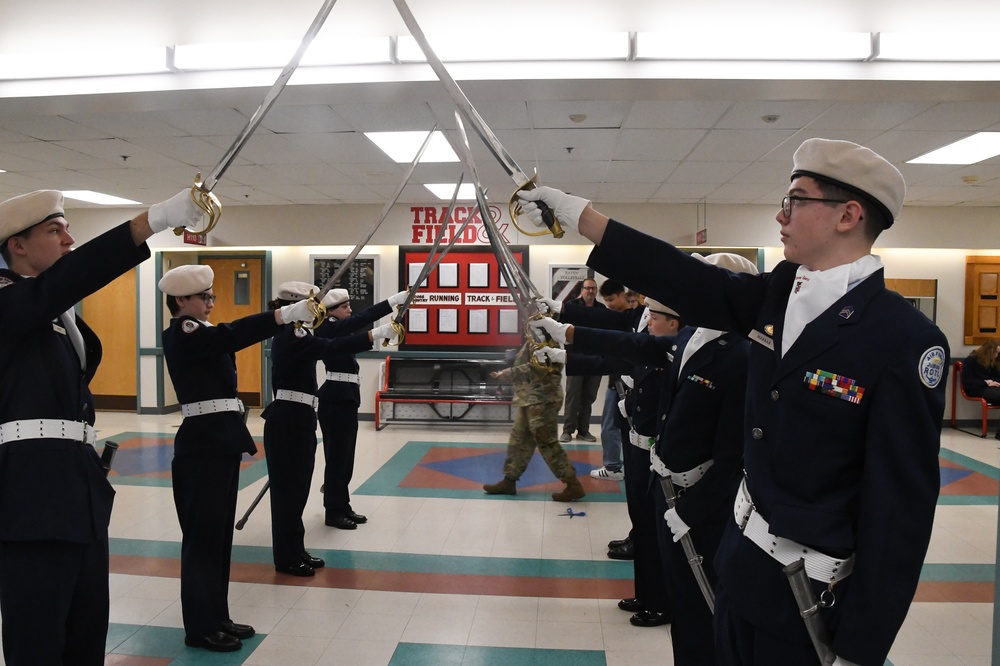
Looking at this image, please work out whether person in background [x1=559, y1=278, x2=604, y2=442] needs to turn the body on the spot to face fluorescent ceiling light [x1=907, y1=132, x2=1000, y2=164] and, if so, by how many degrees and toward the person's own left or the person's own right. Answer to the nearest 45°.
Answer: approximately 45° to the person's own left

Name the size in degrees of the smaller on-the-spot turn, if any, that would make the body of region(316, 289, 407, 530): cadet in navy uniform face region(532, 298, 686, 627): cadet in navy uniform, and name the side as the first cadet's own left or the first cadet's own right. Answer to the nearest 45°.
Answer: approximately 45° to the first cadet's own right

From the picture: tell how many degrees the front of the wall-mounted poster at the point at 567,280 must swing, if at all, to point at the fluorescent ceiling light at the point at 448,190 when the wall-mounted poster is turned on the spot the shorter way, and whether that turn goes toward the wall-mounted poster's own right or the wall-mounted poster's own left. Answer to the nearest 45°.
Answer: approximately 45° to the wall-mounted poster's own right

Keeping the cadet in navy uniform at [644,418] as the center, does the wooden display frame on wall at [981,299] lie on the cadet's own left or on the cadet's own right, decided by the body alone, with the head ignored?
on the cadet's own right

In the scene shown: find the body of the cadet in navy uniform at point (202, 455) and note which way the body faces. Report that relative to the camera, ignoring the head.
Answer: to the viewer's right

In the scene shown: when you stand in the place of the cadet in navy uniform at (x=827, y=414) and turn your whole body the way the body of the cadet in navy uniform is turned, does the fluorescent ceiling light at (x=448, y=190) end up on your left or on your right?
on your right

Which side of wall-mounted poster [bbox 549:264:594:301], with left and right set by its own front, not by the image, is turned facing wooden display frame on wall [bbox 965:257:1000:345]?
left

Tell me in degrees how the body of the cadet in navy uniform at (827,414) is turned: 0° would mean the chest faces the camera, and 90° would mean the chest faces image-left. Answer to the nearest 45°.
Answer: approximately 45°

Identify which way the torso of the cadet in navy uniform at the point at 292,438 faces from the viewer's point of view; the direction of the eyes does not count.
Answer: to the viewer's right

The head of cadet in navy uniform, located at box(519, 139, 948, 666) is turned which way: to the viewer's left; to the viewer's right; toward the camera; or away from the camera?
to the viewer's left

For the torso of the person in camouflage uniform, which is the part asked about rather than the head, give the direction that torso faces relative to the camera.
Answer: to the viewer's left

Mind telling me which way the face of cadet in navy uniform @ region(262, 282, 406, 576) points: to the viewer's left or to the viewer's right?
to the viewer's right

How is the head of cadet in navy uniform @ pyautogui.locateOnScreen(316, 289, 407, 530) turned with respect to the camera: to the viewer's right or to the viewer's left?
to the viewer's right

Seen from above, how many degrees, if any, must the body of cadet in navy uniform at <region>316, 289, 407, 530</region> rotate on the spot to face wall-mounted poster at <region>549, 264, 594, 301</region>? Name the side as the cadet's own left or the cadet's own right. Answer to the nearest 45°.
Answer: approximately 45° to the cadet's own left

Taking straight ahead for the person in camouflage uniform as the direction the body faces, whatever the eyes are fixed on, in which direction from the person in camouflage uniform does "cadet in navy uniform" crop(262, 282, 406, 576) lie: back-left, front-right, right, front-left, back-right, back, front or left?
front-left
